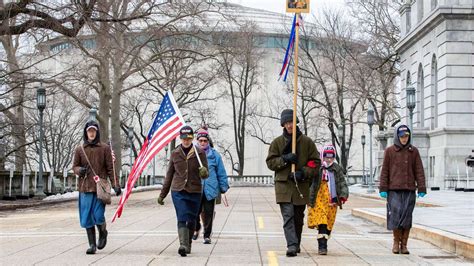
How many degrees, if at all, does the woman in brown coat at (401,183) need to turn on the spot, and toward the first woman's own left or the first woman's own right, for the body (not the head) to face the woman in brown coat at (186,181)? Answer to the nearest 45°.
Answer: approximately 90° to the first woman's own right

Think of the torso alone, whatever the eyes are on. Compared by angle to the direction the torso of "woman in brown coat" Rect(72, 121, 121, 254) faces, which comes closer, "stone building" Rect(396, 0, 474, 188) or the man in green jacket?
the man in green jacket

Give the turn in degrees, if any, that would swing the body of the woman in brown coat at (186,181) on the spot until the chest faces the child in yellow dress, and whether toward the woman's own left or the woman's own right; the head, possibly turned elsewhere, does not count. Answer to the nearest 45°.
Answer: approximately 90° to the woman's own left

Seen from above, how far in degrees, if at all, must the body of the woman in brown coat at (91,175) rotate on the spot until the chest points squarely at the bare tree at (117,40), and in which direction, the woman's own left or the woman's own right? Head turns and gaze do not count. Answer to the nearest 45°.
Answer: approximately 180°

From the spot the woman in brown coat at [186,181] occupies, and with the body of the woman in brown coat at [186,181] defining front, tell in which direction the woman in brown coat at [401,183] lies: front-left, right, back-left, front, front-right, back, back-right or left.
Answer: left

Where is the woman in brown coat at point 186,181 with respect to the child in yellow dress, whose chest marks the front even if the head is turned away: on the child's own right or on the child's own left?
on the child's own right

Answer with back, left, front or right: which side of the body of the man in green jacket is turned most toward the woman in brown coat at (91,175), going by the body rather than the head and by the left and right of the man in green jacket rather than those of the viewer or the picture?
right

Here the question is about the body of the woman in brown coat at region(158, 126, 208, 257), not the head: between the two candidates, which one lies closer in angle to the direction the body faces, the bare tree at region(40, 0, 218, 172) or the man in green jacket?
the man in green jacket

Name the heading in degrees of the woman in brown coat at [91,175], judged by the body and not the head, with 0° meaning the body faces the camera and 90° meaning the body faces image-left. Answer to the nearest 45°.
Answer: approximately 0°
